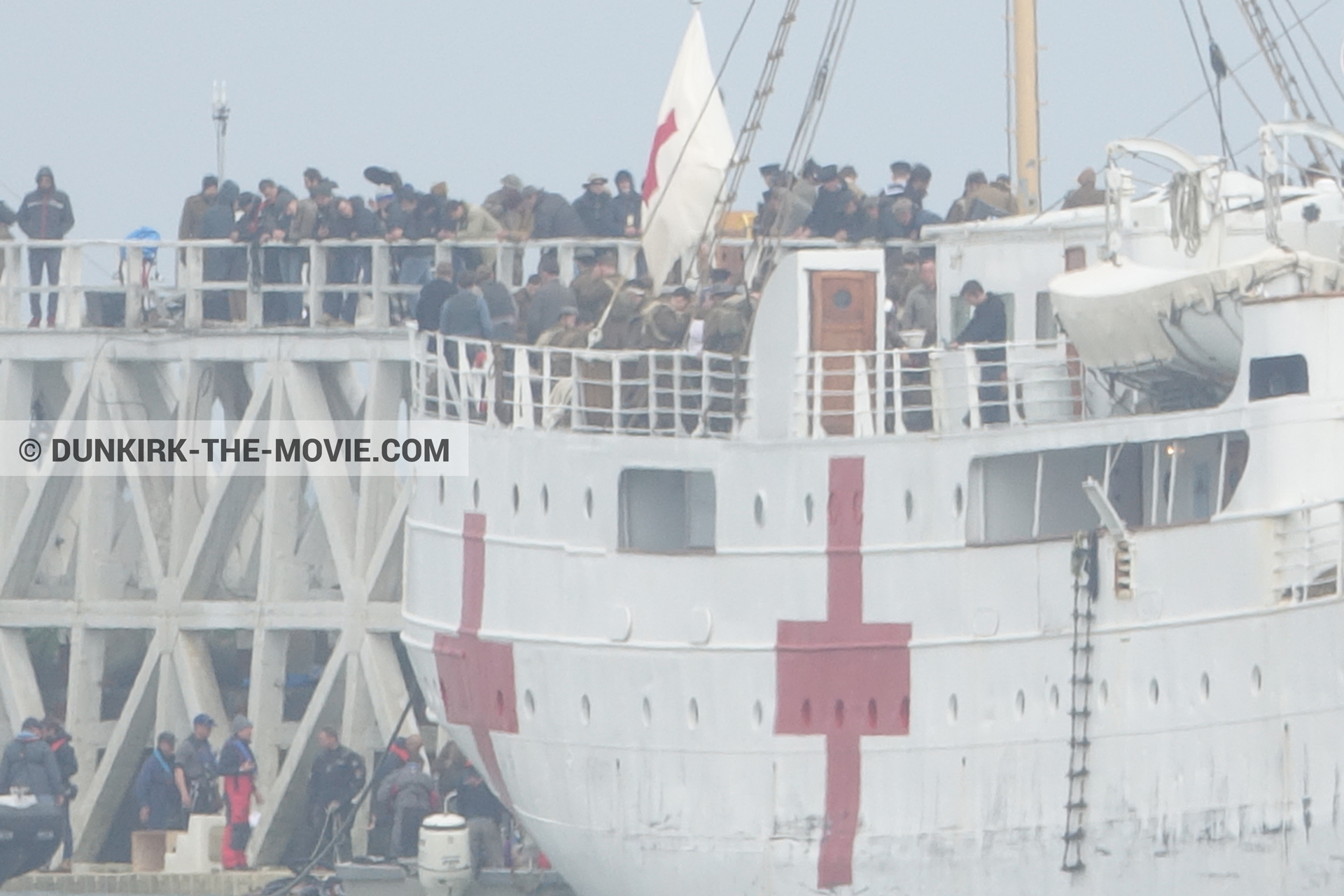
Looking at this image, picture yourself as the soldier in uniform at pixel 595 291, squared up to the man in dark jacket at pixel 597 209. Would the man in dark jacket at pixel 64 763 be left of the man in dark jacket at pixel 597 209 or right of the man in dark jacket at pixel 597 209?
left

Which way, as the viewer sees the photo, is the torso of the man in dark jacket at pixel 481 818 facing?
away from the camera

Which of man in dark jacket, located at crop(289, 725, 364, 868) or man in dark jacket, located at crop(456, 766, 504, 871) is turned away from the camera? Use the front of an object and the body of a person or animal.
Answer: man in dark jacket, located at crop(456, 766, 504, 871)

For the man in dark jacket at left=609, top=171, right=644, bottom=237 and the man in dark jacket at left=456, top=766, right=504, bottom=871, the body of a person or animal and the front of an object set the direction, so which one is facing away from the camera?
the man in dark jacket at left=456, top=766, right=504, bottom=871

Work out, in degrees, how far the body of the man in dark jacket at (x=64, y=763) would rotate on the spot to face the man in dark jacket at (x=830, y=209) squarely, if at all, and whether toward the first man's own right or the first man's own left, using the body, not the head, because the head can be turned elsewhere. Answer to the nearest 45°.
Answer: approximately 135° to the first man's own left
